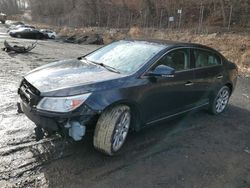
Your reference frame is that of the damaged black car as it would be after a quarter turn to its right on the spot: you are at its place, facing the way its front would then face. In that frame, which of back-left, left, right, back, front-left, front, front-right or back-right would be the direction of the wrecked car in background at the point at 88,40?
front-right

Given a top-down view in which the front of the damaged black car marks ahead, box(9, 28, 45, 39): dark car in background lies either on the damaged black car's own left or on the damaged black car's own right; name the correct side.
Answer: on the damaged black car's own right
